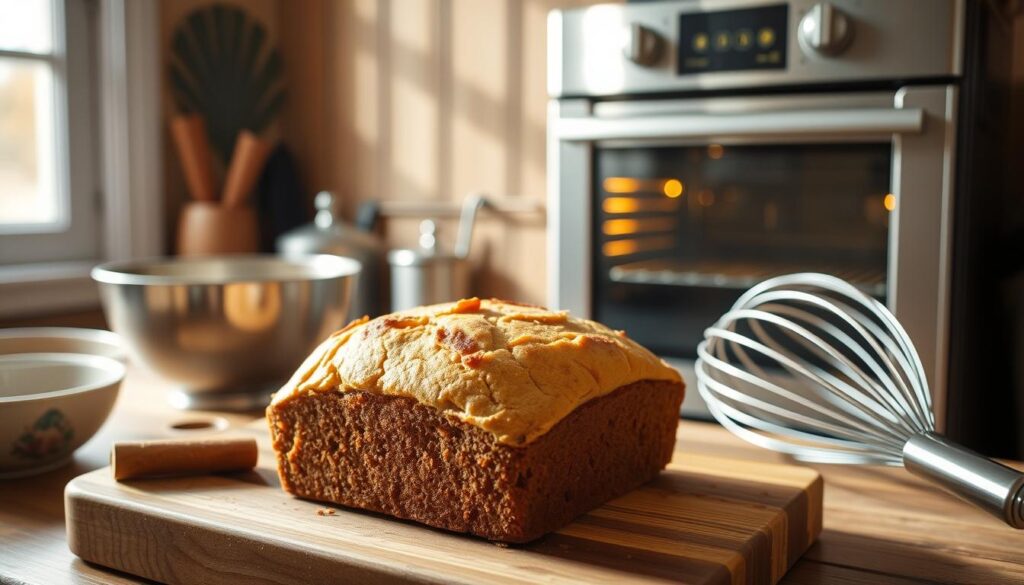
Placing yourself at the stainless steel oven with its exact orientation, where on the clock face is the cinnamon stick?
The cinnamon stick is roughly at 1 o'clock from the stainless steel oven.

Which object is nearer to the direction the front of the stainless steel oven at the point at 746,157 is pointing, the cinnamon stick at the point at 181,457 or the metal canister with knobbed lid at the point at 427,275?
the cinnamon stick

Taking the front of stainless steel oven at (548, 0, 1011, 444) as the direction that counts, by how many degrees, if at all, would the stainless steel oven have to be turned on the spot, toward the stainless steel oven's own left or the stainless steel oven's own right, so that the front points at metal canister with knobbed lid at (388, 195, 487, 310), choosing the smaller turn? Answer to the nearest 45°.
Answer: approximately 135° to the stainless steel oven's own right

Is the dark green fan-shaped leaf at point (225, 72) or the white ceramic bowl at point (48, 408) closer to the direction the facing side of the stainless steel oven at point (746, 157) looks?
the white ceramic bowl

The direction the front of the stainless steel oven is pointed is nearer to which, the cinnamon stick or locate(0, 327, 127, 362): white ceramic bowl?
the cinnamon stick

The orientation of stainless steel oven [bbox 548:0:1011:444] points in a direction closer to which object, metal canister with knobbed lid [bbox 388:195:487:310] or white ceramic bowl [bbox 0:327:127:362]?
the white ceramic bowl

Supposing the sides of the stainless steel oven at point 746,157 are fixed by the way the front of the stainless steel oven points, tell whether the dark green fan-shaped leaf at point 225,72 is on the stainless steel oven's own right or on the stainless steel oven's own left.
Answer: on the stainless steel oven's own right

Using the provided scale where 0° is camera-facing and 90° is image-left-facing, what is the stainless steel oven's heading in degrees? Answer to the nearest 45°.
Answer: approximately 0°

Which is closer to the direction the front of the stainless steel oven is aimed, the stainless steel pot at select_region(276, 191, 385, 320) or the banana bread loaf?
the banana bread loaf

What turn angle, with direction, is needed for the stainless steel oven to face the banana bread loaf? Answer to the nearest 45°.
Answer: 0° — it already faces it

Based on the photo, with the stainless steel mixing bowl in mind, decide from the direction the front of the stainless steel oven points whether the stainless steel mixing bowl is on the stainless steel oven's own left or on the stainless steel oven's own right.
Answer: on the stainless steel oven's own right

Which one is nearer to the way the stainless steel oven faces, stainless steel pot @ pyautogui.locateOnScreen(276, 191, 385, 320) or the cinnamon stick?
the cinnamon stick

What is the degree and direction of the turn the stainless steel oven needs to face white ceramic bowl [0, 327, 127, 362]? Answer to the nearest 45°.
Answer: approximately 45° to its right
